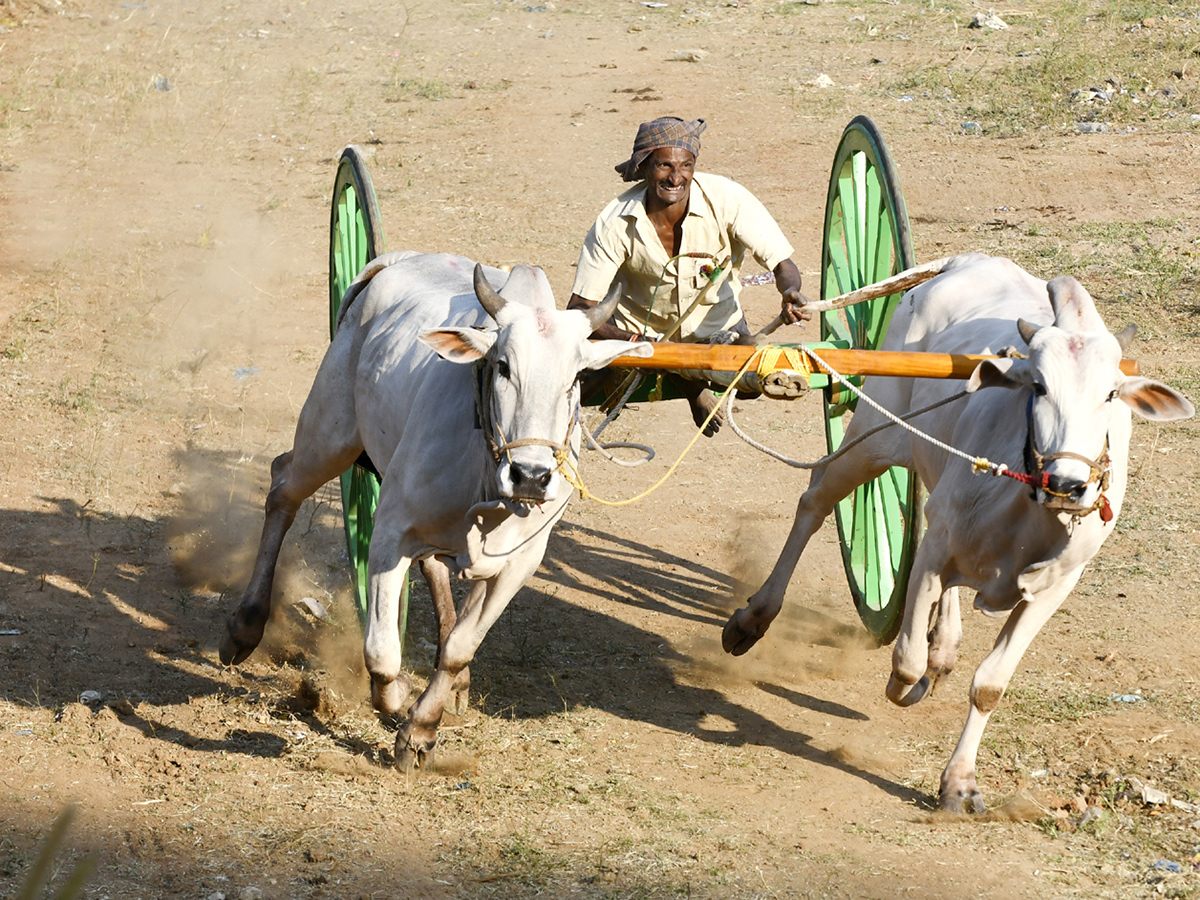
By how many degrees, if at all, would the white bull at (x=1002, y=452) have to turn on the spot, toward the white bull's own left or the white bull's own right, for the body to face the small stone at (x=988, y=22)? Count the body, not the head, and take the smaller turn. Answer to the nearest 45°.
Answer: approximately 135° to the white bull's own left

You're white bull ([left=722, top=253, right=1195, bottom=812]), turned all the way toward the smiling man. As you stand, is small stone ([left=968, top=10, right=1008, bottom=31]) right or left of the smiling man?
right

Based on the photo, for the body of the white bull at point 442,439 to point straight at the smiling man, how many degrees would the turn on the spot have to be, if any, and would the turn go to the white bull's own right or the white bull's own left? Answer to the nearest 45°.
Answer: approximately 90° to the white bull's own left

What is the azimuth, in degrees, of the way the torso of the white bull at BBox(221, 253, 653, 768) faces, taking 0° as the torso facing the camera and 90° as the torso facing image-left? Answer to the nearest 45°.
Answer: approximately 315°

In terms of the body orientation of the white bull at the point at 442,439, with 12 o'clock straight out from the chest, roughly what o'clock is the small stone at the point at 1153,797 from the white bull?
The small stone is roughly at 11 o'clock from the white bull.

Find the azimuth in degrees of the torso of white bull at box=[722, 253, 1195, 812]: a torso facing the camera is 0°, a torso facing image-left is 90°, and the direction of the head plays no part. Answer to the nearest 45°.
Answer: approximately 315°

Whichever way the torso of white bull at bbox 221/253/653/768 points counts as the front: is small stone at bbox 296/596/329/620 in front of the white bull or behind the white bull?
behind
